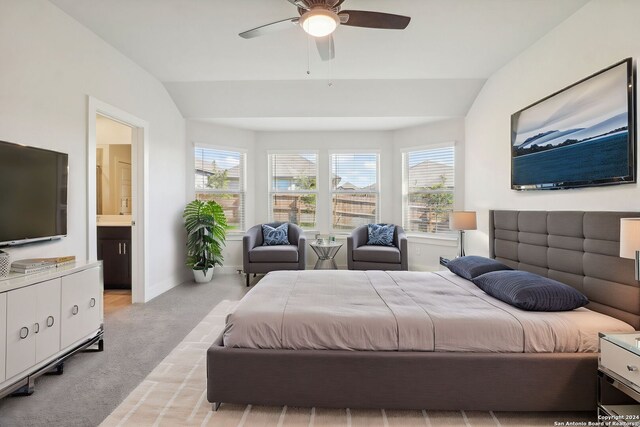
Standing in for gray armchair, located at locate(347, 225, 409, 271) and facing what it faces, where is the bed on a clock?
The bed is roughly at 12 o'clock from the gray armchair.

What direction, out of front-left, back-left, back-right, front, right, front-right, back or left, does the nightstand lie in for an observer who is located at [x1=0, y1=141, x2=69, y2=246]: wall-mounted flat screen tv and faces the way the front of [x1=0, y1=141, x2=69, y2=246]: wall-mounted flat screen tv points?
front

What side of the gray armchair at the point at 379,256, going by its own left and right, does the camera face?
front

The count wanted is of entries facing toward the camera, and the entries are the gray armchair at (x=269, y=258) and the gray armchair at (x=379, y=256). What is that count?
2

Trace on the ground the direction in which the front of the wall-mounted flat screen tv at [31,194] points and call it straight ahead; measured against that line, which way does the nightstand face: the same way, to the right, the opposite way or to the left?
the opposite way

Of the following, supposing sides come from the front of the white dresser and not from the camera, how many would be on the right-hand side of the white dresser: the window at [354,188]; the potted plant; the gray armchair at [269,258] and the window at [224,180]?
0

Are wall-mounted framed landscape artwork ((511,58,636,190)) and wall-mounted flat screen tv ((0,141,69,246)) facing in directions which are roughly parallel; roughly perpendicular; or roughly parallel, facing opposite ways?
roughly parallel, facing opposite ways

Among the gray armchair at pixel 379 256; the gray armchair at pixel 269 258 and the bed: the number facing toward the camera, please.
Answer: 2

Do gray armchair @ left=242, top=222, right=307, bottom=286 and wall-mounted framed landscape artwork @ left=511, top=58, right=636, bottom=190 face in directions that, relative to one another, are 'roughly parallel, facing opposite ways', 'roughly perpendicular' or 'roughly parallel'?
roughly perpendicular

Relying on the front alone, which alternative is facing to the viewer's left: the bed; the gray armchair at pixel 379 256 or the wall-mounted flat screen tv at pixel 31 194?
the bed

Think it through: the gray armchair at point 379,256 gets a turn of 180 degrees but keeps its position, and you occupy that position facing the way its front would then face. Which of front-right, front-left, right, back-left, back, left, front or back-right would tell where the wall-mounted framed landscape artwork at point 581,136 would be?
back-right

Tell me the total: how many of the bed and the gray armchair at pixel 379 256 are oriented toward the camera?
1

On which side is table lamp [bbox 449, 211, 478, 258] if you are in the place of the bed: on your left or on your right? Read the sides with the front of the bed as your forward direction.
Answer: on your right

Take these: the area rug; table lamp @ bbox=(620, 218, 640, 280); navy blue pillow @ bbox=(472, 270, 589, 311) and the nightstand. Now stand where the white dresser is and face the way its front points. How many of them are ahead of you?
4

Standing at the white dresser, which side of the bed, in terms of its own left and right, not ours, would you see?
front

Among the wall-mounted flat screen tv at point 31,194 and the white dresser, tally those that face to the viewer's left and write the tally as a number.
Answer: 0

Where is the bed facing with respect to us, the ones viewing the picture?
facing to the left of the viewer

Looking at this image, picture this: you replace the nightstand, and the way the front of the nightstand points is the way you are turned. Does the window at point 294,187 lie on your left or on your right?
on your right

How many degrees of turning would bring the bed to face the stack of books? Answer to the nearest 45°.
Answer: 0° — it already faces it

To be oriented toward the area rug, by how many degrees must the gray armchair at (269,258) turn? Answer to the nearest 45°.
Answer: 0° — it already faces it

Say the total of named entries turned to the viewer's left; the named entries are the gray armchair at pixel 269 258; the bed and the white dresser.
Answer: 1
